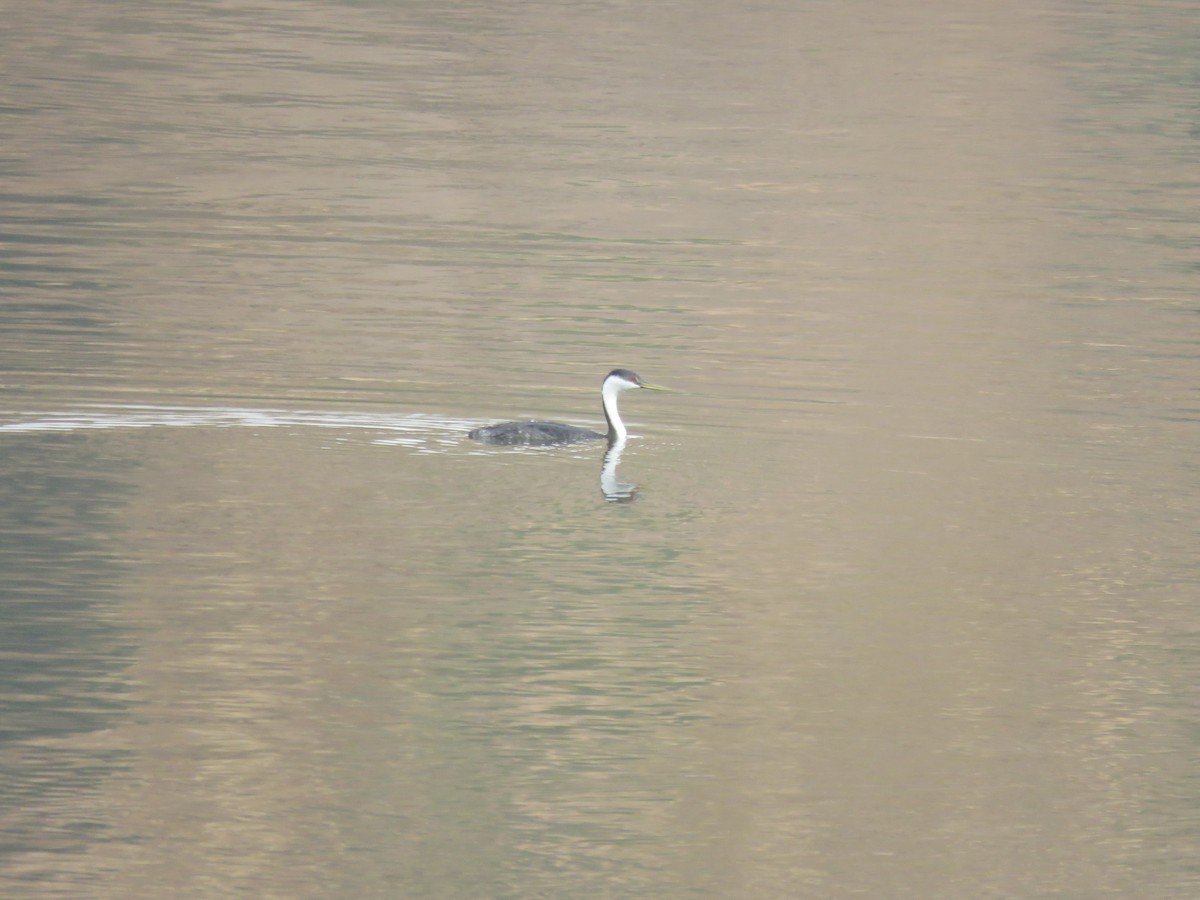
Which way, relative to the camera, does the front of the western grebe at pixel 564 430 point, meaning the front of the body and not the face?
to the viewer's right
